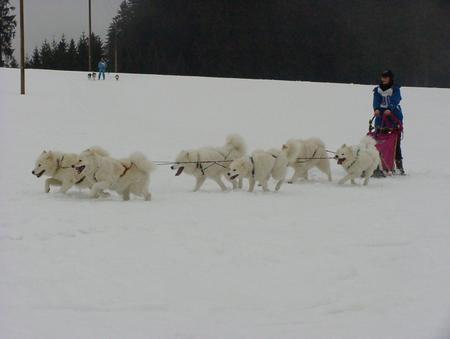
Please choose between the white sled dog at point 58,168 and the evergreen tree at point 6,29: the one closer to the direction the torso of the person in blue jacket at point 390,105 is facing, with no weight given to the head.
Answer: the white sled dog

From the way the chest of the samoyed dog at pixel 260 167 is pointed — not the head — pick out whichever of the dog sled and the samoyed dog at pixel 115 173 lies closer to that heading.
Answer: the samoyed dog

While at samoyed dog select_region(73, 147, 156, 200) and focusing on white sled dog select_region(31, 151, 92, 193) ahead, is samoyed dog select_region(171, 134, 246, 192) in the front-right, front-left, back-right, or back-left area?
back-right

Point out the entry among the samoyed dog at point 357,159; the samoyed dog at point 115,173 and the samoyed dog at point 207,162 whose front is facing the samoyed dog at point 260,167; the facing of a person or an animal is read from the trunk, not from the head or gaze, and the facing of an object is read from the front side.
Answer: the samoyed dog at point 357,159

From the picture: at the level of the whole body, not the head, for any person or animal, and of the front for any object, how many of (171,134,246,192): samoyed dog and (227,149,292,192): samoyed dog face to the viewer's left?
2

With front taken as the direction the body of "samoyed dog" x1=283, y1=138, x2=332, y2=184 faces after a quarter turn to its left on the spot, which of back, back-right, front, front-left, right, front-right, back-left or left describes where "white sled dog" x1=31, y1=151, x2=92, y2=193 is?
front-right

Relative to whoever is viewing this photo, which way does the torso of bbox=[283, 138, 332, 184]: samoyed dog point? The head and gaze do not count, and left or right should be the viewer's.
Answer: facing to the left of the viewer

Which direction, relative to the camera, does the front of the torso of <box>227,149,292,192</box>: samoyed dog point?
to the viewer's left

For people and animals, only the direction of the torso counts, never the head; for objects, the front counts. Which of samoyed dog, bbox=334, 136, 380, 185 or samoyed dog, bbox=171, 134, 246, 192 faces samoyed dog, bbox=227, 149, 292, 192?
samoyed dog, bbox=334, 136, 380, 185

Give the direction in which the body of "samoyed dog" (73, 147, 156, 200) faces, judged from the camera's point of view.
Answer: to the viewer's left

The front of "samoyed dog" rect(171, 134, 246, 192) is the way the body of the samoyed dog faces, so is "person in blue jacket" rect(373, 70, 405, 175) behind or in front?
behind

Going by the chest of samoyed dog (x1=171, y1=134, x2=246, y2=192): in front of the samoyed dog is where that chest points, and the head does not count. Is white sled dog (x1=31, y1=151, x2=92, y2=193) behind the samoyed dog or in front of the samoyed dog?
in front

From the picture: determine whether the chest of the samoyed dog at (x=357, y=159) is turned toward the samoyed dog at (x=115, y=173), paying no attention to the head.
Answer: yes

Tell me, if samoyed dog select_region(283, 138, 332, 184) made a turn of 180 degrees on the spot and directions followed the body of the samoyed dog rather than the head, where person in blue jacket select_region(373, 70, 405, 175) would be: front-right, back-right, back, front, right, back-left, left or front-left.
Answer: front-left

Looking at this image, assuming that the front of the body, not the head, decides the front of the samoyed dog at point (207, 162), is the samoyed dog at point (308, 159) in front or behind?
behind

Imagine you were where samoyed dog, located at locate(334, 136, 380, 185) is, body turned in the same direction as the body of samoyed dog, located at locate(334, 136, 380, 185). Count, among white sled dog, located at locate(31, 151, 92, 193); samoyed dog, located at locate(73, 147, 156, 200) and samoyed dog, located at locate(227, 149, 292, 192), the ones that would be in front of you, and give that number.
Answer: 3
